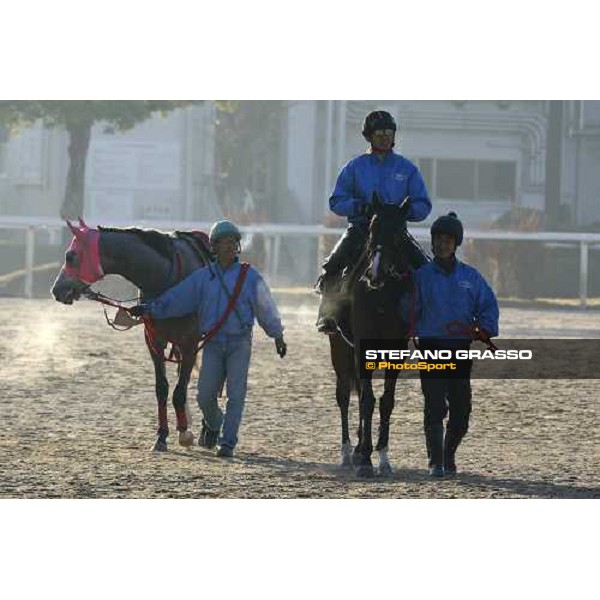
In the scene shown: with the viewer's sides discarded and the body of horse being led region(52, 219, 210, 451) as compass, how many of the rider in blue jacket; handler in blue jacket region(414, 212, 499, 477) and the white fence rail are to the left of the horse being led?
2

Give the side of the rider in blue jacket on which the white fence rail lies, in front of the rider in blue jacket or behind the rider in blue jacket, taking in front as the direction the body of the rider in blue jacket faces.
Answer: behind

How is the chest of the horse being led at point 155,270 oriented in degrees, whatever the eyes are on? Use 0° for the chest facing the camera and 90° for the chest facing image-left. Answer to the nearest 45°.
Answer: approximately 45°

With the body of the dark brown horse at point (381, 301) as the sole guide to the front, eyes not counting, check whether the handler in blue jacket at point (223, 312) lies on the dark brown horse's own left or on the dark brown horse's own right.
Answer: on the dark brown horse's own right

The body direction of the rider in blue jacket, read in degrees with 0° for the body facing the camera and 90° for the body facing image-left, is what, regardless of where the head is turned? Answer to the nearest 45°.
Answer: approximately 0°

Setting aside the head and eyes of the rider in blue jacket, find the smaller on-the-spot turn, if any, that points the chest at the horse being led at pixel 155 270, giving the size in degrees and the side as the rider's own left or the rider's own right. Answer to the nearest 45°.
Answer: approximately 135° to the rider's own right

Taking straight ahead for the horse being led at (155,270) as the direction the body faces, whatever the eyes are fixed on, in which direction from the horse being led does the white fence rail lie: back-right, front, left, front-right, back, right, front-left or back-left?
back-right

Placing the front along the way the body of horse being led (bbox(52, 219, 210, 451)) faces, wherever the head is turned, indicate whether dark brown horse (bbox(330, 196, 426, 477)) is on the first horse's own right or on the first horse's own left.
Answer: on the first horse's own left

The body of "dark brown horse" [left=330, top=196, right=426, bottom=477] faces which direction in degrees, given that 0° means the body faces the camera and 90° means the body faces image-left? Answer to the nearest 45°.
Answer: approximately 0°

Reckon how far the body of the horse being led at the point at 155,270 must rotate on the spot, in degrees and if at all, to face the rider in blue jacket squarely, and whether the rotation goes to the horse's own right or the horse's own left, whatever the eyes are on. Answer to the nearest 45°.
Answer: approximately 90° to the horse's own left
